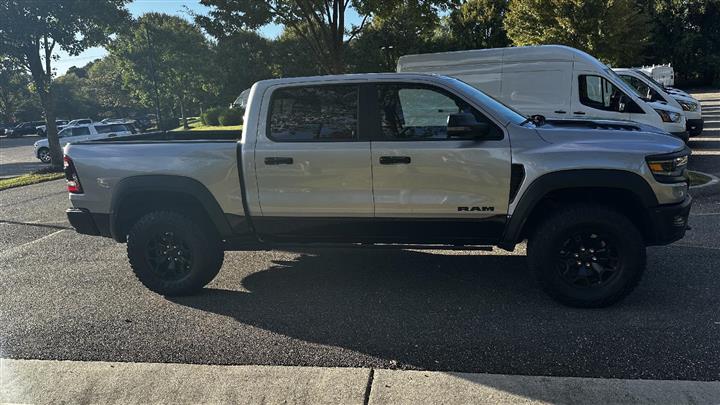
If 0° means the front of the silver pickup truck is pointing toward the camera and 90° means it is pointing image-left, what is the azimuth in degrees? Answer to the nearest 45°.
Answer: approximately 270°

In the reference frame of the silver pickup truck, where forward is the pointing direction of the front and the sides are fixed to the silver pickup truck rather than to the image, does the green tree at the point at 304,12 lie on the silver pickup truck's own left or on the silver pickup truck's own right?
on the silver pickup truck's own left

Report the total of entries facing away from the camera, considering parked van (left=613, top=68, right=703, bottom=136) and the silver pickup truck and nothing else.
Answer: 0

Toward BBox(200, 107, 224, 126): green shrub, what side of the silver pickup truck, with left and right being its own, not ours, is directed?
left

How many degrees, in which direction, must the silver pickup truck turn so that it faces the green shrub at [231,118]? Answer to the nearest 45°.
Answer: approximately 90° to its left

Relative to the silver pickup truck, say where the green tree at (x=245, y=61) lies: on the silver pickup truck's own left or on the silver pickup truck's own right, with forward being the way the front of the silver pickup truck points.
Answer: on the silver pickup truck's own left

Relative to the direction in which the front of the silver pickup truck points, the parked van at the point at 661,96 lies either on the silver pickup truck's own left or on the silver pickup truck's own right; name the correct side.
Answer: on the silver pickup truck's own left

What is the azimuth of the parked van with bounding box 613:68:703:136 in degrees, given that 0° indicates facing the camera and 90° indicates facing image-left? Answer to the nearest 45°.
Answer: approximately 315°

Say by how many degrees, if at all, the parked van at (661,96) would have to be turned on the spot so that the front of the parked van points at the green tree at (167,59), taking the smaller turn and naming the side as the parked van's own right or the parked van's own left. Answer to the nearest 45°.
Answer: approximately 180°

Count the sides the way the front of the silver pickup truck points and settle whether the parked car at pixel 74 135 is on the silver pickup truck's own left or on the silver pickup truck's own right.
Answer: on the silver pickup truck's own left

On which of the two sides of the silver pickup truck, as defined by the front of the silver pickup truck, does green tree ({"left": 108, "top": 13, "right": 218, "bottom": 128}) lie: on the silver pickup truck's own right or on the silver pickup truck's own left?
on the silver pickup truck's own left
